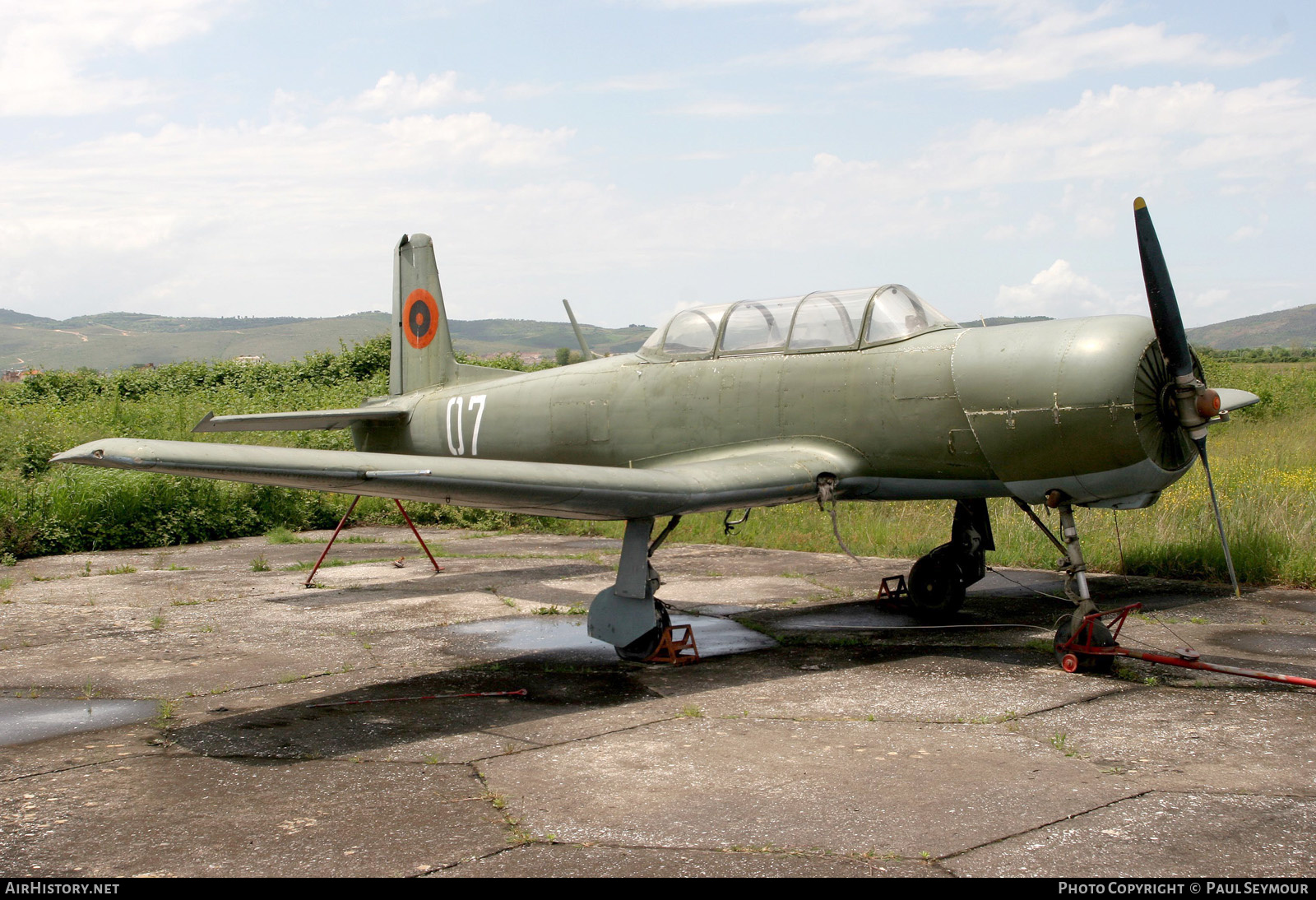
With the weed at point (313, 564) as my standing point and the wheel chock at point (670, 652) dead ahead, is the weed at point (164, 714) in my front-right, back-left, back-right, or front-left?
front-right

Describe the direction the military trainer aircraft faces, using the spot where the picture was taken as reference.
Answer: facing the viewer and to the right of the viewer

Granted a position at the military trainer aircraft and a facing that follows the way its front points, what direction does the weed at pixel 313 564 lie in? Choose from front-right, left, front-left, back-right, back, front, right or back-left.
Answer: back

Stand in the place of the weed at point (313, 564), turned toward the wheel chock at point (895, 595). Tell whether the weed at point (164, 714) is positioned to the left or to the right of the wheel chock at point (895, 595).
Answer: right

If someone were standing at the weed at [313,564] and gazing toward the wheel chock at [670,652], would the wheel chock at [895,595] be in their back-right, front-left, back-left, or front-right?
front-left

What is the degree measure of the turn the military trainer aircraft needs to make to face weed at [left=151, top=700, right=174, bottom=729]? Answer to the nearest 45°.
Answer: approximately 135° to its right

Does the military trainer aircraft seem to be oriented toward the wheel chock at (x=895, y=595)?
no
